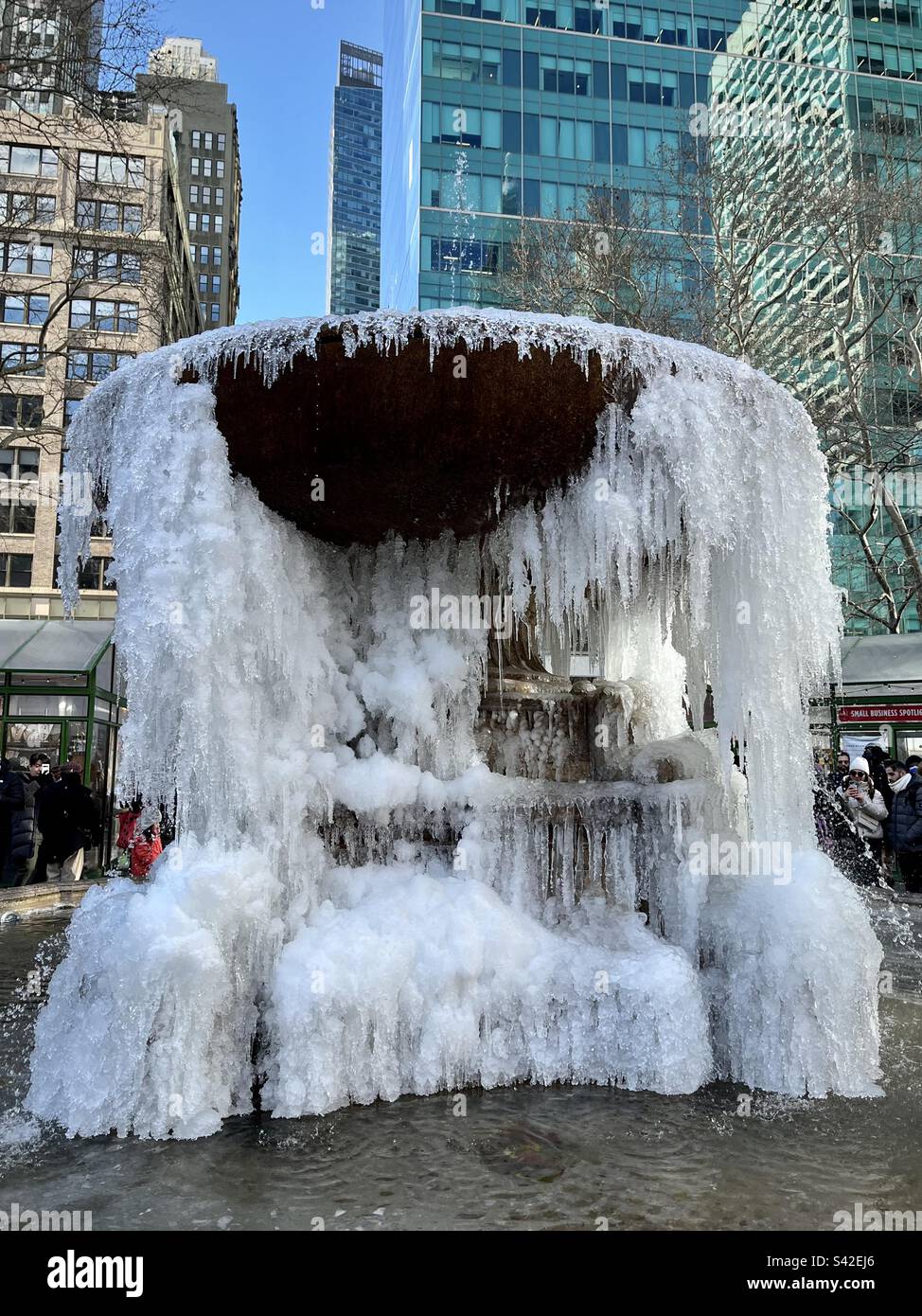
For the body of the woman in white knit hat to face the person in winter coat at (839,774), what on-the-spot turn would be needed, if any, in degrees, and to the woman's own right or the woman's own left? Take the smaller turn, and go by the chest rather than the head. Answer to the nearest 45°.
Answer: approximately 135° to the woman's own right

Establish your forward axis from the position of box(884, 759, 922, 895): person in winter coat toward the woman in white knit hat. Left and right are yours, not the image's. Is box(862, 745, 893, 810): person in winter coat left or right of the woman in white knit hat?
right

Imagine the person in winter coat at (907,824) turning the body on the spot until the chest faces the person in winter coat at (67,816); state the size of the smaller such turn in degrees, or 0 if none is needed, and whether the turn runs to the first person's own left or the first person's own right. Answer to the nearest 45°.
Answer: approximately 45° to the first person's own right

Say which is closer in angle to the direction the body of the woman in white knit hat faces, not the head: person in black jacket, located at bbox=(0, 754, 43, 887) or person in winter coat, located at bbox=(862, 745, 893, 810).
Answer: the person in black jacket

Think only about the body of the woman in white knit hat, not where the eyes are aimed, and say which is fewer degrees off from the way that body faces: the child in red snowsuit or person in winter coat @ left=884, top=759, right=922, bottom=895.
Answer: the child in red snowsuit

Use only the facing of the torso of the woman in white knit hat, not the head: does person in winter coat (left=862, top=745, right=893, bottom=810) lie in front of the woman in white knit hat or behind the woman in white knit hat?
behind

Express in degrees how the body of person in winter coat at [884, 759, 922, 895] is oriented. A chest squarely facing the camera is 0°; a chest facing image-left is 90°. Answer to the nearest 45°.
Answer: approximately 45°

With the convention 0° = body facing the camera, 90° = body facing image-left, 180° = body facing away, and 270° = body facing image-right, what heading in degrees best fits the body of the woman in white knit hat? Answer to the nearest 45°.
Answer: approximately 45°
